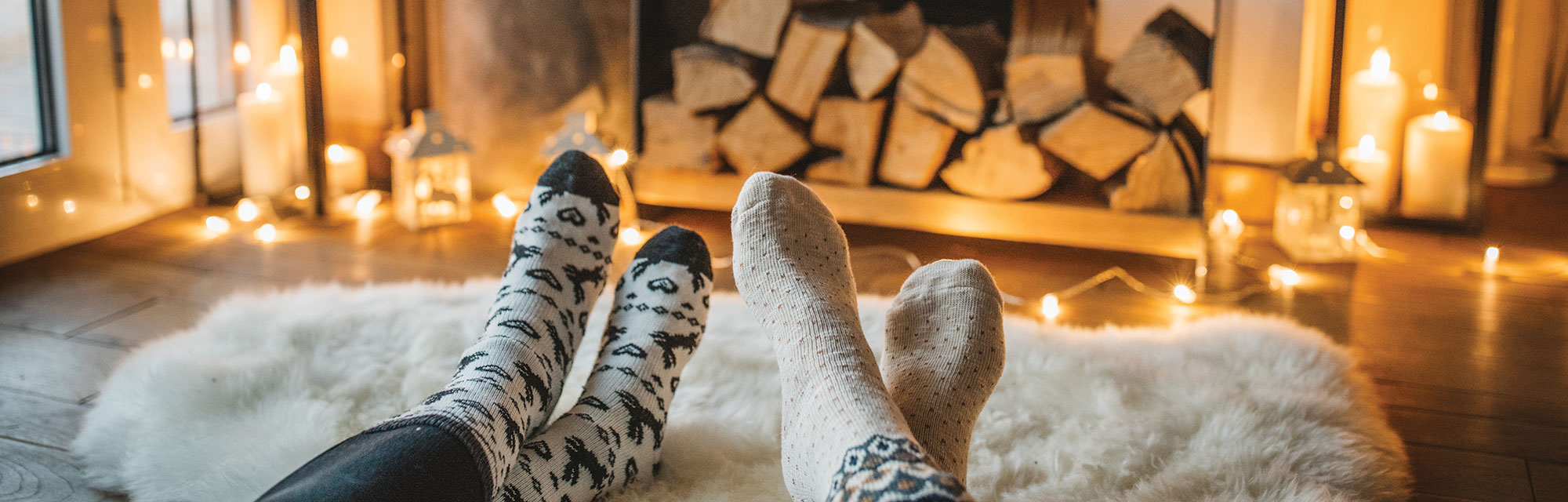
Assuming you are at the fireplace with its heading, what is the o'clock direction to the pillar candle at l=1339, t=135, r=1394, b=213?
The pillar candle is roughly at 8 o'clock from the fireplace.

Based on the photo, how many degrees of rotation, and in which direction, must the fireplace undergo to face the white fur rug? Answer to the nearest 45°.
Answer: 0° — it already faces it

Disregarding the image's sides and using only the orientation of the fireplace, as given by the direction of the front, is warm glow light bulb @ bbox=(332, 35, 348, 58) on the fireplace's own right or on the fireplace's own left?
on the fireplace's own right

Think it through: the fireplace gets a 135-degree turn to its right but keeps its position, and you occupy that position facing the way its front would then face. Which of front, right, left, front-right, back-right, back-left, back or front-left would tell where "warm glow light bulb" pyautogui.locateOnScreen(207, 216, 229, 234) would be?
front-left

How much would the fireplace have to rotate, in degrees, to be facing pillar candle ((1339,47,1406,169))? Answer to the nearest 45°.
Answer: approximately 135° to its left

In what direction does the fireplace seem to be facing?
toward the camera

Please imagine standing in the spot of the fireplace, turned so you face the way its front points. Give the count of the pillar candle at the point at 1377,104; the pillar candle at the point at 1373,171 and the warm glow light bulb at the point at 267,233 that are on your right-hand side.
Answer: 1

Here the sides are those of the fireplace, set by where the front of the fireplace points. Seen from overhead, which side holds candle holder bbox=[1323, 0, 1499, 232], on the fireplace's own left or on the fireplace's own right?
on the fireplace's own left

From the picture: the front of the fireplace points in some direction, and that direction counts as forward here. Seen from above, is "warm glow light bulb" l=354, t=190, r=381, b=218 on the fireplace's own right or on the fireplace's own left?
on the fireplace's own right

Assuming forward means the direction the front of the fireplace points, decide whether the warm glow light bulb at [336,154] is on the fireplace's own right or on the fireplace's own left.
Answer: on the fireplace's own right

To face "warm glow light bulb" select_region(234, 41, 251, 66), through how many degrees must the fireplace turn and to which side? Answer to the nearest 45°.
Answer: approximately 90° to its right
